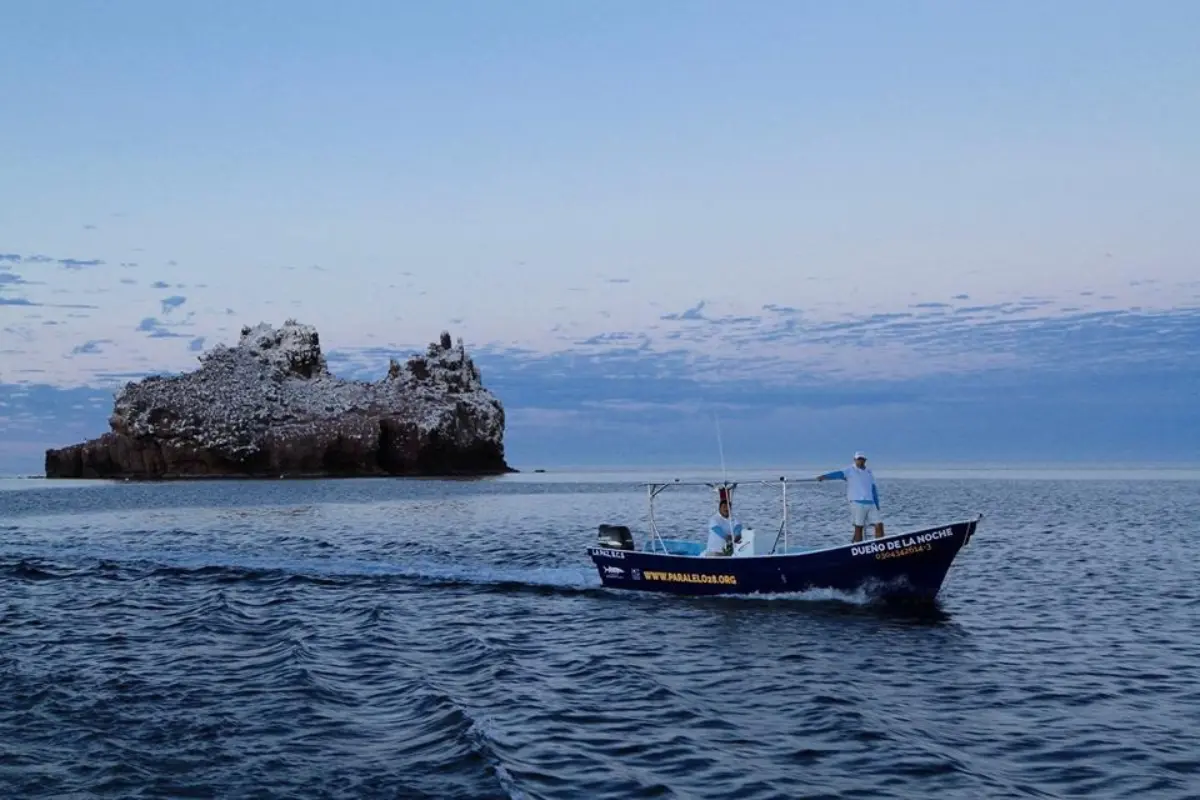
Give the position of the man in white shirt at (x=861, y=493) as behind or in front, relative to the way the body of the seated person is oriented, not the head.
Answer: in front

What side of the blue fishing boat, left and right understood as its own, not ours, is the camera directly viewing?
right

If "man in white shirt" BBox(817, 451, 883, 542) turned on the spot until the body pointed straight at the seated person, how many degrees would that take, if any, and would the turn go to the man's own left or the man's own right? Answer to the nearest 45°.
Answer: approximately 90° to the man's own right

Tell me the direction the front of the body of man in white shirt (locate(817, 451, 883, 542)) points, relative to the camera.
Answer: toward the camera

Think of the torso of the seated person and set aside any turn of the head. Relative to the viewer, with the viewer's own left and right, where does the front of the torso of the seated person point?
facing the viewer and to the right of the viewer
